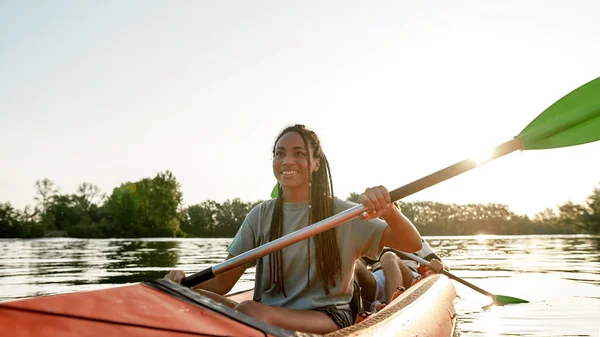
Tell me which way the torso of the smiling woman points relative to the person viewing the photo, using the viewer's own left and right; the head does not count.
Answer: facing the viewer and to the left of the viewer
